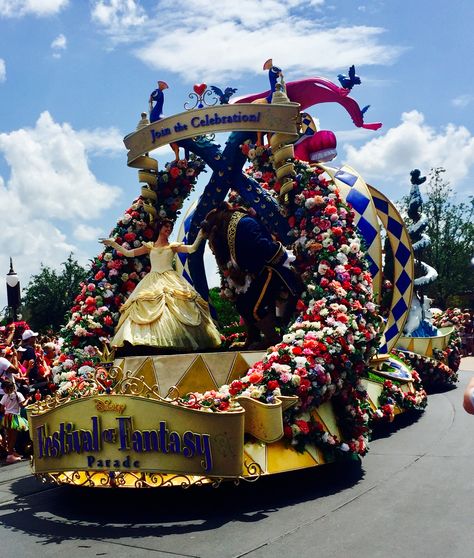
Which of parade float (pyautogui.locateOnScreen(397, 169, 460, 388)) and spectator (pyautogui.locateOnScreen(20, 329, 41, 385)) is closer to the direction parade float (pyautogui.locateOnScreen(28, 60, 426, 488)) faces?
the spectator

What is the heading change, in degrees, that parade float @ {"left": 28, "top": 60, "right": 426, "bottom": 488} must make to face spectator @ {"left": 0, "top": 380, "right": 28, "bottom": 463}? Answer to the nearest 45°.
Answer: approximately 90° to its right

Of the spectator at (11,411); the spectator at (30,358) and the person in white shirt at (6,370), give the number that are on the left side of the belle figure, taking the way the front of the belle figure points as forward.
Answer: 0

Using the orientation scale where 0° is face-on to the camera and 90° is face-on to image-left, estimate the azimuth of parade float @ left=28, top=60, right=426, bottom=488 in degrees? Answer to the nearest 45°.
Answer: approximately 45°

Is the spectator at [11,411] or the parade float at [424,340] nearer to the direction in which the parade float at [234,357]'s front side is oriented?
the spectator

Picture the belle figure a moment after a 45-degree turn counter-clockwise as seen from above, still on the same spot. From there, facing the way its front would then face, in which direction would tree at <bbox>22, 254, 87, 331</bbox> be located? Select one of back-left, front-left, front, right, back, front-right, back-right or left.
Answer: back-left

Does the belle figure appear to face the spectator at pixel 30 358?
no

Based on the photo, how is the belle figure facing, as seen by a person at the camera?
facing the viewer

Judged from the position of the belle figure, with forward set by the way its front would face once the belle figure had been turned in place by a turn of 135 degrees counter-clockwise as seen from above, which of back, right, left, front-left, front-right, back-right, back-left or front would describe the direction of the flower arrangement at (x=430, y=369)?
front

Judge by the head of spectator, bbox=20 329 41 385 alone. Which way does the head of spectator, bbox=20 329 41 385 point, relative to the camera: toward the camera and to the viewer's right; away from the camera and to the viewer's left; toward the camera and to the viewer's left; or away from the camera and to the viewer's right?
toward the camera and to the viewer's right

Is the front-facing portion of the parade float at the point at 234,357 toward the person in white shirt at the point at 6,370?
no

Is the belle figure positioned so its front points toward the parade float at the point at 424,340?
no
